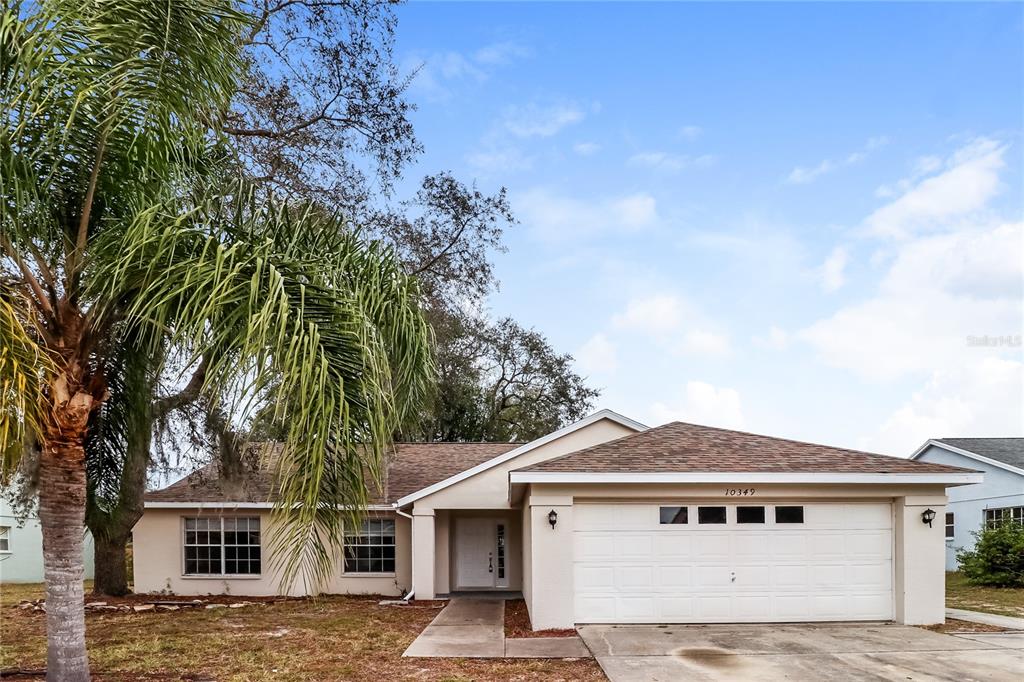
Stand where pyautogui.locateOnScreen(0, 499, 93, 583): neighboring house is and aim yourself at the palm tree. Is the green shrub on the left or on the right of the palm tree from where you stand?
left

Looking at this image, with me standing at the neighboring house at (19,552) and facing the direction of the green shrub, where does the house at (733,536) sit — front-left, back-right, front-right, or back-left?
front-right

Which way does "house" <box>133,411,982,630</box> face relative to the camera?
toward the camera
